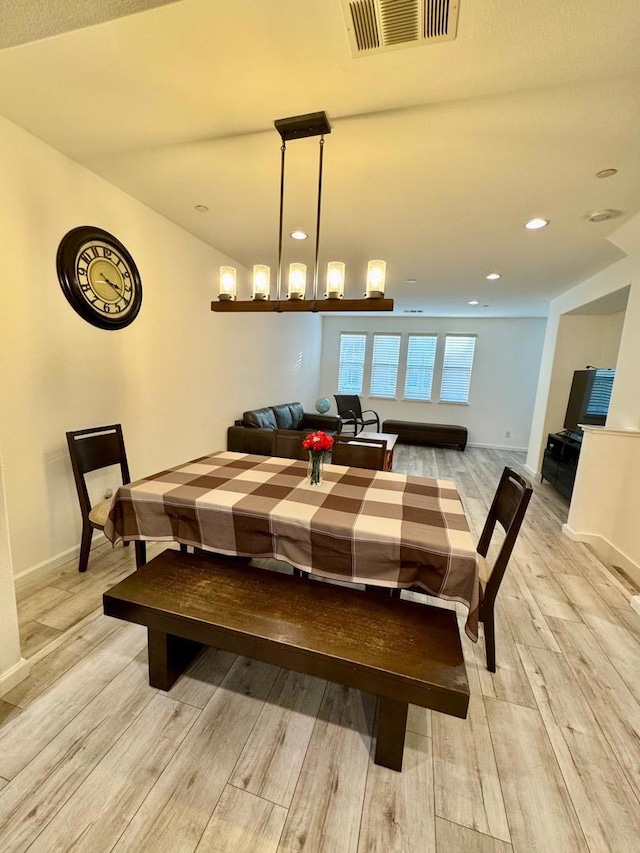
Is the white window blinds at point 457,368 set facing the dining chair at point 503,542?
yes

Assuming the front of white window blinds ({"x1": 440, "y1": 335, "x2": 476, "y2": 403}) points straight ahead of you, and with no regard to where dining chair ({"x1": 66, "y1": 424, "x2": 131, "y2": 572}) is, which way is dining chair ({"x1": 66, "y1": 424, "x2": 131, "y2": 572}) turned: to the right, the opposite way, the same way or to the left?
to the left

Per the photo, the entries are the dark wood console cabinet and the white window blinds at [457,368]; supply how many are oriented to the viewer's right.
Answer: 0

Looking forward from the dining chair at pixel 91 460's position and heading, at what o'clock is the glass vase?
The glass vase is roughly at 12 o'clock from the dining chair.

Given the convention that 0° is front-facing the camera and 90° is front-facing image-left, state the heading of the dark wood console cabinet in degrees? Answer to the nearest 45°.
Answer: approximately 45°

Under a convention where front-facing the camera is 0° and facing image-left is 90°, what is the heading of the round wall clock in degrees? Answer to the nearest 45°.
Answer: approximately 315°

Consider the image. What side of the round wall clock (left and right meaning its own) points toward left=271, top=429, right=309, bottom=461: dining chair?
front

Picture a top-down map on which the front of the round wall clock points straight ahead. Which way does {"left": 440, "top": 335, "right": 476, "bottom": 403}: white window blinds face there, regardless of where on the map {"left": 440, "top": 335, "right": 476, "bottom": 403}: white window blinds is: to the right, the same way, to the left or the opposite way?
to the right

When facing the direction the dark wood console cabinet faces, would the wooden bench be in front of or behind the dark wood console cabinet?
in front

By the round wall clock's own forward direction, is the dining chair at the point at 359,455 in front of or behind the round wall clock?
in front
